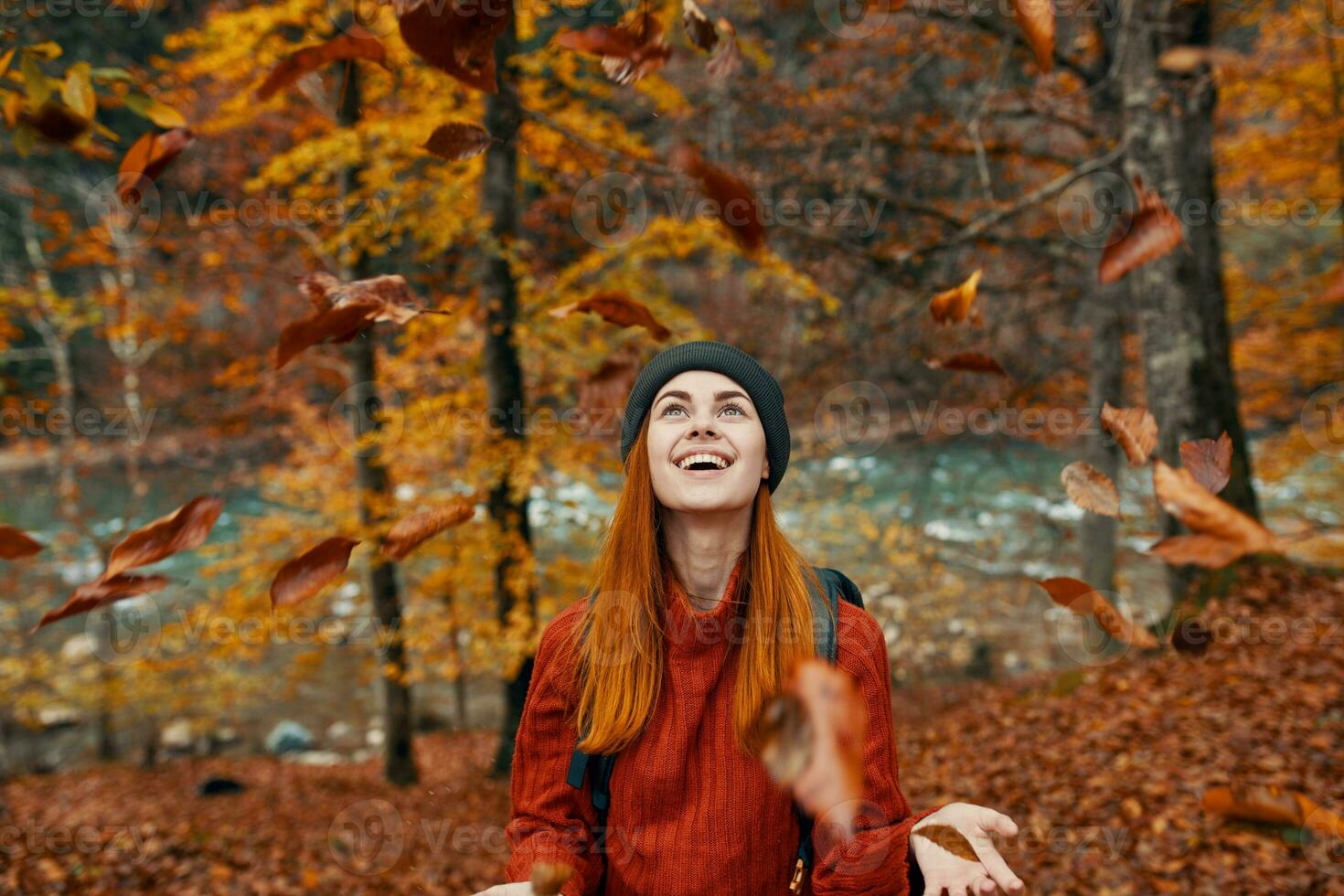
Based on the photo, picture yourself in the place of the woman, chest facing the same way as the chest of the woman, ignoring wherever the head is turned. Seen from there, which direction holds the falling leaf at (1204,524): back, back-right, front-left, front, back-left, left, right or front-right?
front-left

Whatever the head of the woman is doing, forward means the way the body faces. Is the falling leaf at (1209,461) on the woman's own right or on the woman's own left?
on the woman's own left

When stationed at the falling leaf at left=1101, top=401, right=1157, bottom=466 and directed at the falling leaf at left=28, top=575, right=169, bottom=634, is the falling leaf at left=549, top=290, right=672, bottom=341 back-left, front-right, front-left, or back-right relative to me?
front-right

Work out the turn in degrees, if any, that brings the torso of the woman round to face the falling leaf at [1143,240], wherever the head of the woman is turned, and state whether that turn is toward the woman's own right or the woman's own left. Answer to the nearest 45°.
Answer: approximately 90° to the woman's own left

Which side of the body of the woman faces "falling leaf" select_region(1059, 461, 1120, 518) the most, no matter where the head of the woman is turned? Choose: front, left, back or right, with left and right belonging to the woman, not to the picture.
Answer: left

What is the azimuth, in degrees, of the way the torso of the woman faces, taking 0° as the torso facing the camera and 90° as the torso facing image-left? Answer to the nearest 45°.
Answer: approximately 0°

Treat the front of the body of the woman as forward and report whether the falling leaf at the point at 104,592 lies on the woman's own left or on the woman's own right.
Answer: on the woman's own right

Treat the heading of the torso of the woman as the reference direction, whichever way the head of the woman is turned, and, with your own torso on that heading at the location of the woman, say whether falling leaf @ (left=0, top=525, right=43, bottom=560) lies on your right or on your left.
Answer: on your right
